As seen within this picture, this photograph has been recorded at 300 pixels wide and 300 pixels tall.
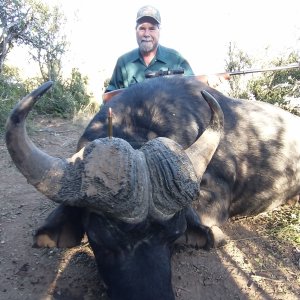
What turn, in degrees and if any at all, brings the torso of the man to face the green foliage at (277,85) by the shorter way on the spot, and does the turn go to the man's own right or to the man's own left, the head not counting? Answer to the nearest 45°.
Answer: approximately 135° to the man's own left

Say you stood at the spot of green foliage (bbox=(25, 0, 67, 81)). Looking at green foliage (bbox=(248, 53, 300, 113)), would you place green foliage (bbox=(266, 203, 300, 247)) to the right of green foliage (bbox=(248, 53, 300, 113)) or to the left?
right

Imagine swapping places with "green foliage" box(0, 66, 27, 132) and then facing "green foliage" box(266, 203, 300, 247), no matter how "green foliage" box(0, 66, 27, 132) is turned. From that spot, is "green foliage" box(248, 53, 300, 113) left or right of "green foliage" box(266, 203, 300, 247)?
left

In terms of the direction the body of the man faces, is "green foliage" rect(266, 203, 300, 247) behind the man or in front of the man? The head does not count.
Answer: in front

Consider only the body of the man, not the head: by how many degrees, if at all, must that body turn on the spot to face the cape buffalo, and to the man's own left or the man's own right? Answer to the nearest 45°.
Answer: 0° — they already face it

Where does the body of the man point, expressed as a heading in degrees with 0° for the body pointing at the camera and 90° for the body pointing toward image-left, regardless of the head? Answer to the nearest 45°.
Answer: approximately 0°

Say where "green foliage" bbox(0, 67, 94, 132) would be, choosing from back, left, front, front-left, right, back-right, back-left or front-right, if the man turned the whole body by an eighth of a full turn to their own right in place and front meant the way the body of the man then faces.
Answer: right

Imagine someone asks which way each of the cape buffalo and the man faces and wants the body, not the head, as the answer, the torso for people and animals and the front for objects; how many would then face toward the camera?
2

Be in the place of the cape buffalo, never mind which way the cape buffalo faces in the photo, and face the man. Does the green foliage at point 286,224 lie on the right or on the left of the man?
right
